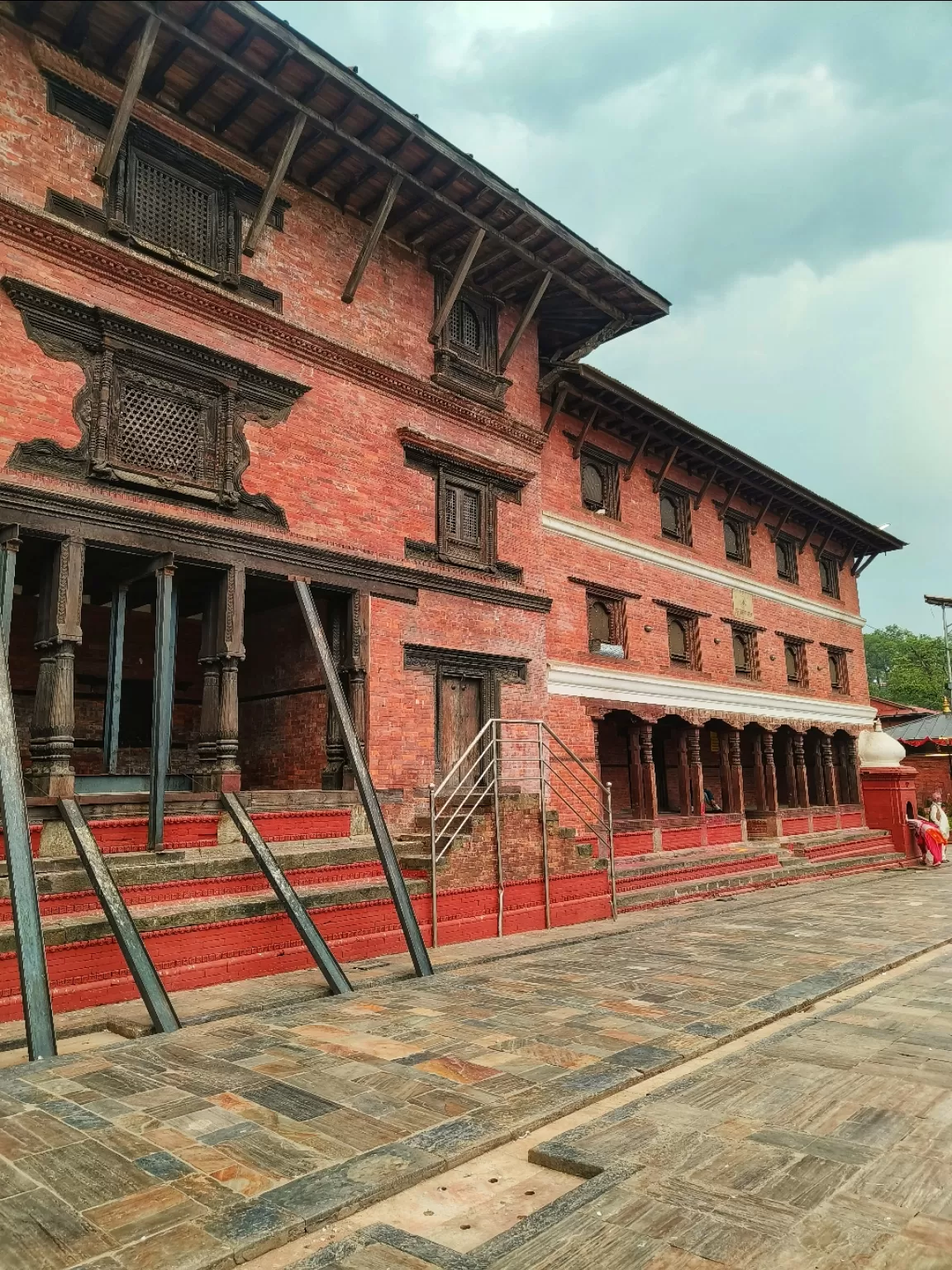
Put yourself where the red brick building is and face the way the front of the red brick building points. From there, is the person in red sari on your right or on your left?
on your left

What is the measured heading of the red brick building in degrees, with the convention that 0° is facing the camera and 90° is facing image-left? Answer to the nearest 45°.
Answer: approximately 315°

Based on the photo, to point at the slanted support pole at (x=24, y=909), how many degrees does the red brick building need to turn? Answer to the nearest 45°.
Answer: approximately 45° to its right
